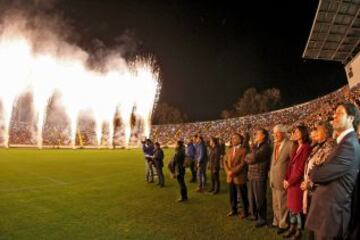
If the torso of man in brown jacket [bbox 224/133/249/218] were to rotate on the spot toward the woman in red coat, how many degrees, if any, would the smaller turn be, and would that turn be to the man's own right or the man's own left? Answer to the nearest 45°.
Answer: approximately 90° to the man's own left

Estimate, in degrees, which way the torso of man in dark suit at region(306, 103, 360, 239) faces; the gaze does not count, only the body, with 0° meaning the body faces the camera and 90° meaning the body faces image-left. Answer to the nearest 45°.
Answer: approximately 90°

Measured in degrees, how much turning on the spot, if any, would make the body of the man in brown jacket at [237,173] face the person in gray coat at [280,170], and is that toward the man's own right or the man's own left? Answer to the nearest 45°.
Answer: approximately 90° to the man's own left

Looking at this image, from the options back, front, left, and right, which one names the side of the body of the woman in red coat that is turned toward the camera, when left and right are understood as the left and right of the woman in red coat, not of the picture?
left

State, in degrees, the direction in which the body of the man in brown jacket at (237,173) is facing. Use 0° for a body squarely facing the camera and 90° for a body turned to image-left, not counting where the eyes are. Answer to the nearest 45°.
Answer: approximately 45°

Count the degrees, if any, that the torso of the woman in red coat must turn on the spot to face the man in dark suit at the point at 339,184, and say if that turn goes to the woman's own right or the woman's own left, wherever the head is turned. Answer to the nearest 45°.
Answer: approximately 90° to the woman's own left

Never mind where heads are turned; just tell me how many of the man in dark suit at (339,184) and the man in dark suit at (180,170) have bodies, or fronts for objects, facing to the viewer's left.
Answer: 2

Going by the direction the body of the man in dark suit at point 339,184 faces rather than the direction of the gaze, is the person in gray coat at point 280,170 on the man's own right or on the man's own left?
on the man's own right

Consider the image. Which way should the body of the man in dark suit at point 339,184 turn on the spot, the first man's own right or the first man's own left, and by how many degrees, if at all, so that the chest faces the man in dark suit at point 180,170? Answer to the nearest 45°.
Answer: approximately 45° to the first man's own right

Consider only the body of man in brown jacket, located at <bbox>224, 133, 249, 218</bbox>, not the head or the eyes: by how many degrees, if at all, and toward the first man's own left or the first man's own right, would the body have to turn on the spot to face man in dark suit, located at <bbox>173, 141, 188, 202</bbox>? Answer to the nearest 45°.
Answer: approximately 90° to the first man's own right

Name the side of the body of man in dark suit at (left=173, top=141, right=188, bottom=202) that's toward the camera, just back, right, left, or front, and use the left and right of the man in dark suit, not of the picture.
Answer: left
